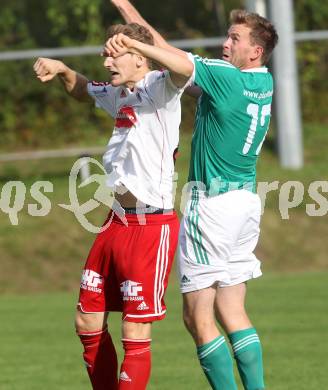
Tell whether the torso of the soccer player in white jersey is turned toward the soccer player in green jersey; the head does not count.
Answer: no

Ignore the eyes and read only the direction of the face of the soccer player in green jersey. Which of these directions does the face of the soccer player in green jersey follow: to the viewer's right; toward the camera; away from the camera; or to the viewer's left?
to the viewer's left

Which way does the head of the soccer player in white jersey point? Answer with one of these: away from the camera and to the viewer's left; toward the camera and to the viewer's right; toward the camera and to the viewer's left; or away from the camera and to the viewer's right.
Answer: toward the camera and to the viewer's left

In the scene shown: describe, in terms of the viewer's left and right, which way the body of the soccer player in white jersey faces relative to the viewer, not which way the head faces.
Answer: facing the viewer and to the left of the viewer
